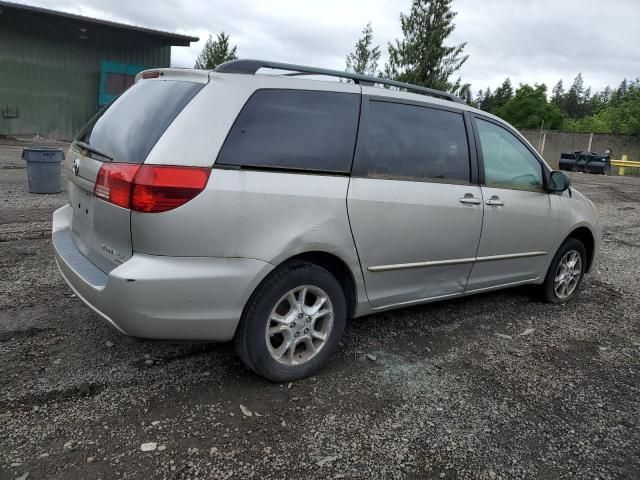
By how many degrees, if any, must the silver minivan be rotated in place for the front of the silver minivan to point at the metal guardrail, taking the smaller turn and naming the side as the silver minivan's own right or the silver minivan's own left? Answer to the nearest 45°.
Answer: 0° — it already faces it

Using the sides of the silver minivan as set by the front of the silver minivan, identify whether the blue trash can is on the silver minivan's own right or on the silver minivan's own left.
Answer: on the silver minivan's own left

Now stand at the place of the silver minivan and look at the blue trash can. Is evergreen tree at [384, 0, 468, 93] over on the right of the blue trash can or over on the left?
right

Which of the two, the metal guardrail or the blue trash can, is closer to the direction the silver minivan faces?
the metal guardrail

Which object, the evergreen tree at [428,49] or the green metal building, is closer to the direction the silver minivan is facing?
the evergreen tree

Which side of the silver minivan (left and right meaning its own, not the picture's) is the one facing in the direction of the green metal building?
left

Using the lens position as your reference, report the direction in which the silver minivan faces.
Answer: facing away from the viewer and to the right of the viewer

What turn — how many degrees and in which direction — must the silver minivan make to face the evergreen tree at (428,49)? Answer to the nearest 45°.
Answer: approximately 45° to its left
